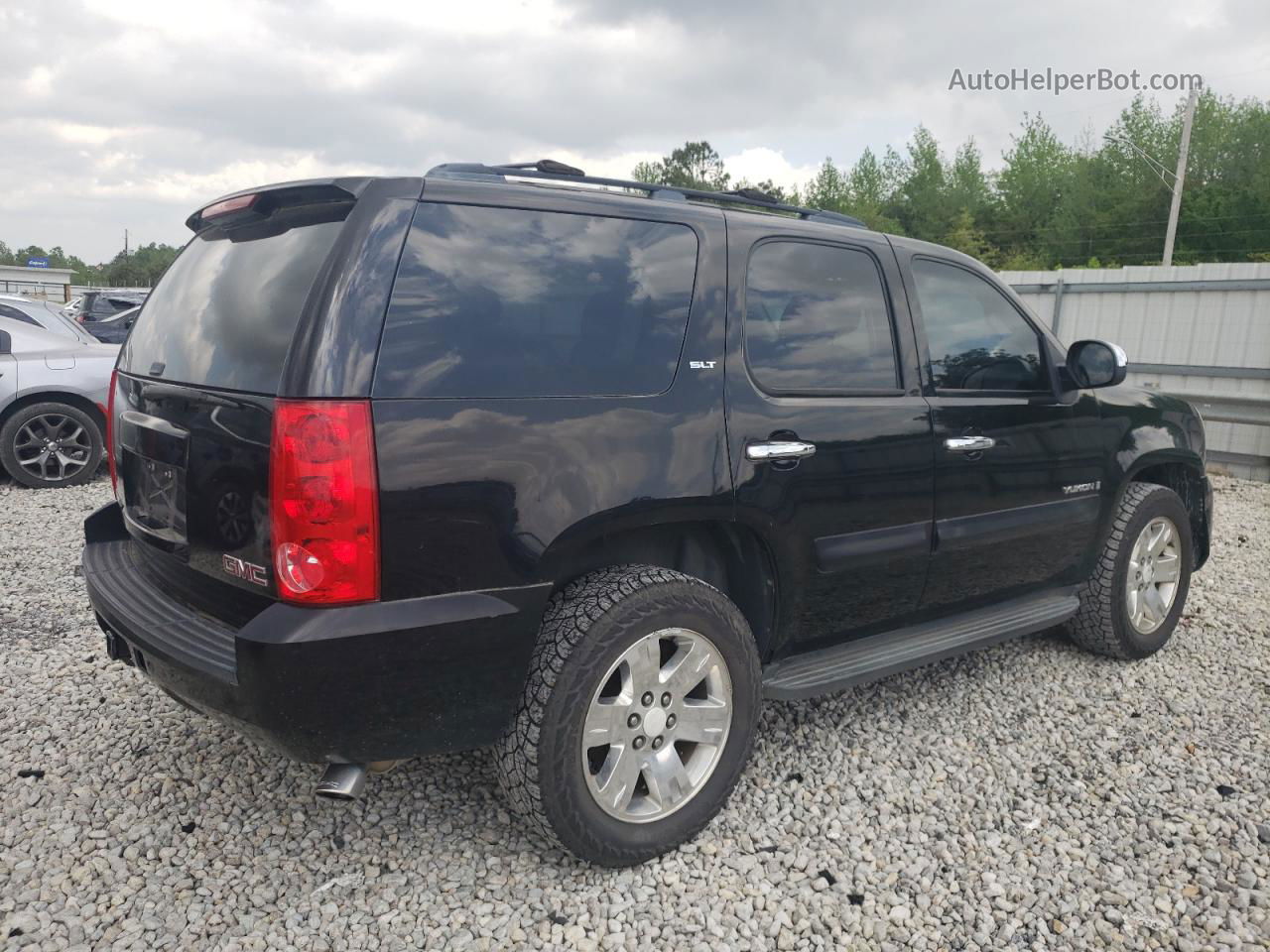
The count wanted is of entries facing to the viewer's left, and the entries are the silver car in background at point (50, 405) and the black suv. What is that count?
1

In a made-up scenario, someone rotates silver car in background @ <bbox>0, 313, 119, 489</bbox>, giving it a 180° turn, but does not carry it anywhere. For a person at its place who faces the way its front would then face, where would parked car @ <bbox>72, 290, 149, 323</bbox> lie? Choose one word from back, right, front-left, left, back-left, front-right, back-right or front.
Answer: left

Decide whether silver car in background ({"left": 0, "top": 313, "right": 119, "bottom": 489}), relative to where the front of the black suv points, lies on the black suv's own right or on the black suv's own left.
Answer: on the black suv's own left

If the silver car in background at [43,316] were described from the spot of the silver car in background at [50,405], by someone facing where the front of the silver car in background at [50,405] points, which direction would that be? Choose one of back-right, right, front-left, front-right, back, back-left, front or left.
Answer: right

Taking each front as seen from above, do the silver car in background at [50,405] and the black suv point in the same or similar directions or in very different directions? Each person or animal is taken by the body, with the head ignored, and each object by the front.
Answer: very different directions

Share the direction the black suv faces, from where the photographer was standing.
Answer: facing away from the viewer and to the right of the viewer

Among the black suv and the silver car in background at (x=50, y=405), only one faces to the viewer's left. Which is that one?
the silver car in background

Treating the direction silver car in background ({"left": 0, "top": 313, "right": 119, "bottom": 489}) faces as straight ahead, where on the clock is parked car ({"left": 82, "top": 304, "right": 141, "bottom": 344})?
The parked car is roughly at 3 o'clock from the silver car in background.

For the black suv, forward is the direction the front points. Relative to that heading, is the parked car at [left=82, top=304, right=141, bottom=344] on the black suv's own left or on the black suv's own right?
on the black suv's own left

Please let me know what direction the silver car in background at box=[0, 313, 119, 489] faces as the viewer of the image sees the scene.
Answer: facing to the left of the viewer

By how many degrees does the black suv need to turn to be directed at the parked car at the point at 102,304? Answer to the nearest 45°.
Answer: approximately 90° to its left
